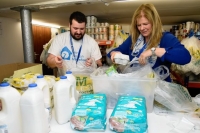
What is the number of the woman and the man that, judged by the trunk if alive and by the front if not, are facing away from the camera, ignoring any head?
0

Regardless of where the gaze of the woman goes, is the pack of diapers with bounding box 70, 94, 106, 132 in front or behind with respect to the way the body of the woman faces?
in front

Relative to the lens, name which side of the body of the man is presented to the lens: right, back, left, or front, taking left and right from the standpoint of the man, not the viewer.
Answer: front

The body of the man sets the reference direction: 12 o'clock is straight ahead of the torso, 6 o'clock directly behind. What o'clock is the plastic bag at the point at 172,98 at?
The plastic bag is roughly at 11 o'clock from the man.

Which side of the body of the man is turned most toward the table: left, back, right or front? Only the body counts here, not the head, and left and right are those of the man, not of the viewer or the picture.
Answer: front

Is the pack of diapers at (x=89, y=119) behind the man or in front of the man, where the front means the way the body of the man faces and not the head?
in front

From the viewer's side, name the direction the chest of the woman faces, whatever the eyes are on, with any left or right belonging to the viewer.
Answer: facing the viewer and to the left of the viewer

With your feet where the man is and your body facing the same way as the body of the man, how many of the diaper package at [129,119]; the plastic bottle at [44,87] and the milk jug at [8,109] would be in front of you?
3

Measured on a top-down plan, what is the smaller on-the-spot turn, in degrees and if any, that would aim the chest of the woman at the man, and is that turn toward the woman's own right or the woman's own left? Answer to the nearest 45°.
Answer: approximately 90° to the woman's own right

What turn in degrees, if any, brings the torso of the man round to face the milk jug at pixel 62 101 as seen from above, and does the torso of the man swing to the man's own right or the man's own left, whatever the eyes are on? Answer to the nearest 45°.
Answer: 0° — they already face it

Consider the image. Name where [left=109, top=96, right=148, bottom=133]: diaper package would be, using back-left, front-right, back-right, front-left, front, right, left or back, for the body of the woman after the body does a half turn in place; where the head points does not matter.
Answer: back-right

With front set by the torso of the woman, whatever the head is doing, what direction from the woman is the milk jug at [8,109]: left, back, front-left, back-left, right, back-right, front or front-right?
front

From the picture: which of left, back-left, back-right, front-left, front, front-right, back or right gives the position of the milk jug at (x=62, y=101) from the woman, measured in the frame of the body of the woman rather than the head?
front
